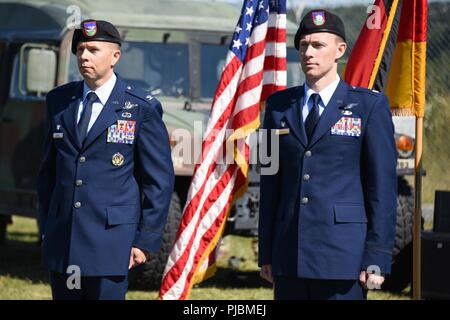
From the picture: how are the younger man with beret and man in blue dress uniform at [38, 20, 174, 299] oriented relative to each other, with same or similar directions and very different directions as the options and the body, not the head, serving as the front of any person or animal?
same or similar directions

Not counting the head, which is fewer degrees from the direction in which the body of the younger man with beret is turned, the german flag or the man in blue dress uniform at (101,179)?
the man in blue dress uniform

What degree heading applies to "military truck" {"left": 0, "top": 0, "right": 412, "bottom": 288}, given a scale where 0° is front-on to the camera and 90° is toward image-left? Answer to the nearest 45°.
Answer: approximately 315°

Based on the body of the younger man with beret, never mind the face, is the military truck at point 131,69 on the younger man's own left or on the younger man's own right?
on the younger man's own right

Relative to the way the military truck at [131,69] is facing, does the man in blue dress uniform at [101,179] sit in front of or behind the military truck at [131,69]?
in front

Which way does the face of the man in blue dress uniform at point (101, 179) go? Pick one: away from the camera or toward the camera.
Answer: toward the camera

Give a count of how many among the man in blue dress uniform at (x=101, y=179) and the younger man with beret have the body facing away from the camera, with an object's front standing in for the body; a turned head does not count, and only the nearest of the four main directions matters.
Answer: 0

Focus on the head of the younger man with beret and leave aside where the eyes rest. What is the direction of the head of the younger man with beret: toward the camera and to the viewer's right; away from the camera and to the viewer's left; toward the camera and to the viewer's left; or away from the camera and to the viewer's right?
toward the camera and to the viewer's left

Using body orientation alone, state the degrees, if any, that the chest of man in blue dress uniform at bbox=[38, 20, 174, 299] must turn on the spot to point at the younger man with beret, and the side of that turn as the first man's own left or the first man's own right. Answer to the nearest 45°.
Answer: approximately 135° to the first man's own left

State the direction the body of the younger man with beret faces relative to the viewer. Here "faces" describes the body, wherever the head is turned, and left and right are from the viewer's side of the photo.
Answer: facing the viewer and to the left of the viewer

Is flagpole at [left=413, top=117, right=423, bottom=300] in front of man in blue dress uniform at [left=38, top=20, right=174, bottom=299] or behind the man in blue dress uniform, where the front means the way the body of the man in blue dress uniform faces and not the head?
behind
